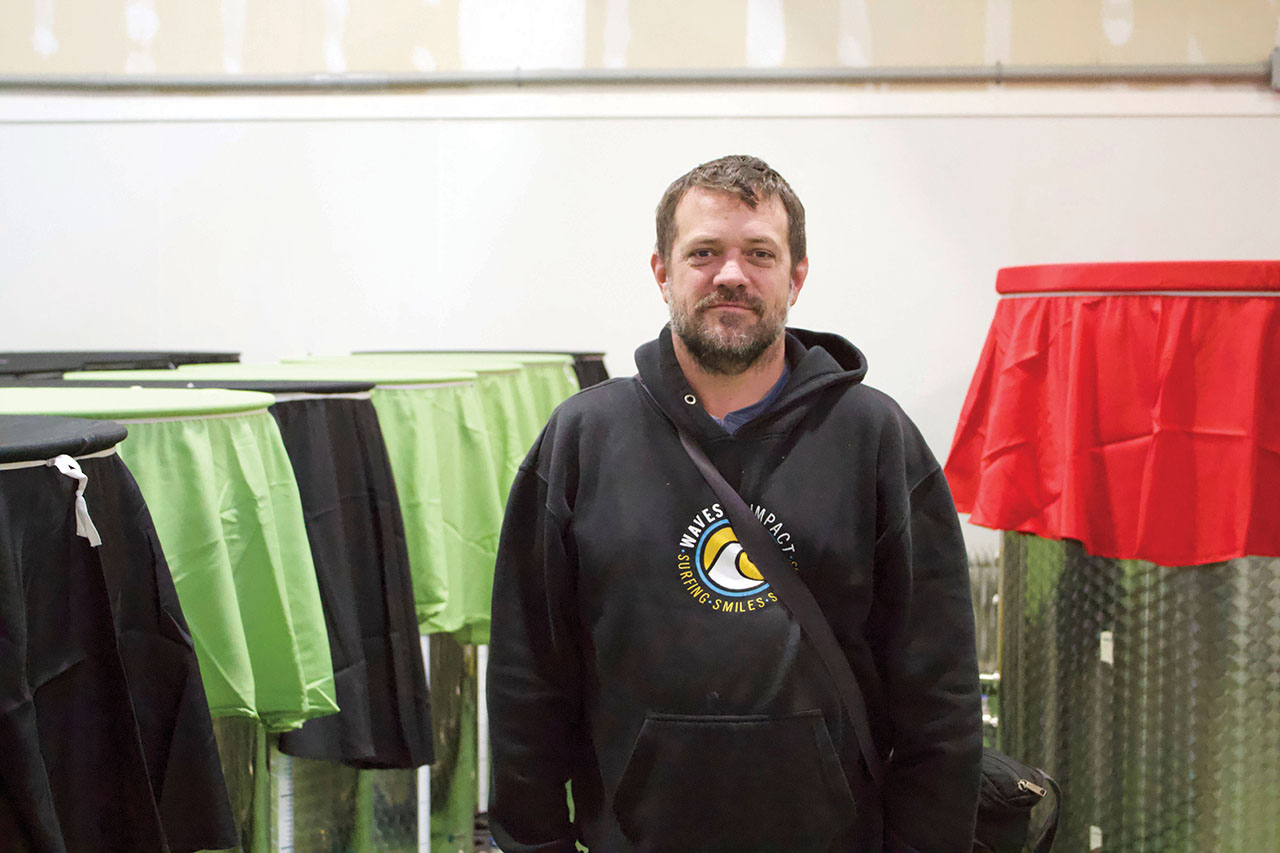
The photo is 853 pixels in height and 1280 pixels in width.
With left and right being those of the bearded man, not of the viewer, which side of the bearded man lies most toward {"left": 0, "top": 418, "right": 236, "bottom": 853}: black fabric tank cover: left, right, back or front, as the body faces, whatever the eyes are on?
right

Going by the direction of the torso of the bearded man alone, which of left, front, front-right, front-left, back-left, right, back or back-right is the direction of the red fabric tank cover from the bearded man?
back-left

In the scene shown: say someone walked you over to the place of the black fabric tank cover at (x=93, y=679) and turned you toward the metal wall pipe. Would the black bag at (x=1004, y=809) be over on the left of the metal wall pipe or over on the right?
right

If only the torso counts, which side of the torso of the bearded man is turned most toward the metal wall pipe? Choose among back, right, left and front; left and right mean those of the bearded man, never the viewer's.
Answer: back

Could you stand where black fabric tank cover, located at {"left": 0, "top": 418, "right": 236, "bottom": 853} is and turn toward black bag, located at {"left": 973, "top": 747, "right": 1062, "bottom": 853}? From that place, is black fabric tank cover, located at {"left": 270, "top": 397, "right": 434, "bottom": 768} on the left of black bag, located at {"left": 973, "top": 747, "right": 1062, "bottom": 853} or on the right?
left

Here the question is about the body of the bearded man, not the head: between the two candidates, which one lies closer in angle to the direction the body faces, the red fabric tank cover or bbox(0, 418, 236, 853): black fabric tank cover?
the black fabric tank cover

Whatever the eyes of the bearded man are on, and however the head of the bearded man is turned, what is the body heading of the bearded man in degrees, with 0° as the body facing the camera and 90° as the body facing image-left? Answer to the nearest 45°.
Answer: approximately 0°

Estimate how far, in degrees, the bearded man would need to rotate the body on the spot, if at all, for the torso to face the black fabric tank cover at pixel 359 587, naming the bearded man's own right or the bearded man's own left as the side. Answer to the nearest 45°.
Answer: approximately 135° to the bearded man's own right
